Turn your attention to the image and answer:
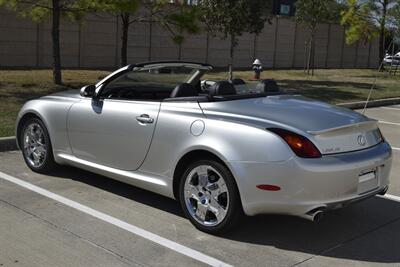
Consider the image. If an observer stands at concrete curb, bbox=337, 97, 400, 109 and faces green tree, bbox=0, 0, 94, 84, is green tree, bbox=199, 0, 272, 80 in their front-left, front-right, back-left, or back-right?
front-right

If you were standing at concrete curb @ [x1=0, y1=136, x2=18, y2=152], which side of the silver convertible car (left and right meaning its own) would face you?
front

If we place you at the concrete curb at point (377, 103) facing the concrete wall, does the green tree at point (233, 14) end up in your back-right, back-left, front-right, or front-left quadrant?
front-left

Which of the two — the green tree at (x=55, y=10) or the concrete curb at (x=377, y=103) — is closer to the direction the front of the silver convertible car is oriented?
the green tree

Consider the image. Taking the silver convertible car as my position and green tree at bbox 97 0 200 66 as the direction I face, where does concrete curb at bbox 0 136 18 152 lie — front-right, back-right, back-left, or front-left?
front-left

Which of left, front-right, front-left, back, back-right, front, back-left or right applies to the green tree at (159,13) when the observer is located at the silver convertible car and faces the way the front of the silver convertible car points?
front-right

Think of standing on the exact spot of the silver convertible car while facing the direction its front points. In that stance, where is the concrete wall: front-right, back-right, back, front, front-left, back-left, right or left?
front-right

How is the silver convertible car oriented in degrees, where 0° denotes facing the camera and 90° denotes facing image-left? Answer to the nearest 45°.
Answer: approximately 135°

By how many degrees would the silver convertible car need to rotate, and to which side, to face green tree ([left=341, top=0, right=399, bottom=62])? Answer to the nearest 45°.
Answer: approximately 45° to its right

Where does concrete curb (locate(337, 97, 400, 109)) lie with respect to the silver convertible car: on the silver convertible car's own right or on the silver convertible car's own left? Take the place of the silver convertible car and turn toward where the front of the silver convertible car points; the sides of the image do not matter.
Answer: on the silver convertible car's own right

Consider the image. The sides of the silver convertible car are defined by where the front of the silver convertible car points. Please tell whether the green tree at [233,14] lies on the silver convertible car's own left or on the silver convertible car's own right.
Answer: on the silver convertible car's own right

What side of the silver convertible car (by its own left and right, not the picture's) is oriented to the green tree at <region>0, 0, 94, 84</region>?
front
